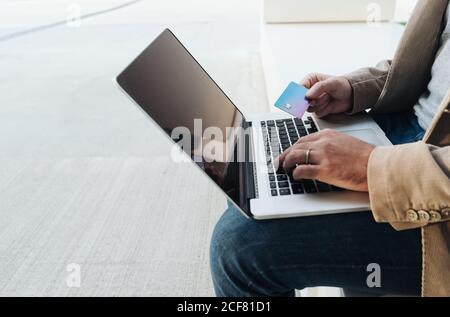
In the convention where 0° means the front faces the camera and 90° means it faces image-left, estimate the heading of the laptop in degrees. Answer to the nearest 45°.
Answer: approximately 270°
